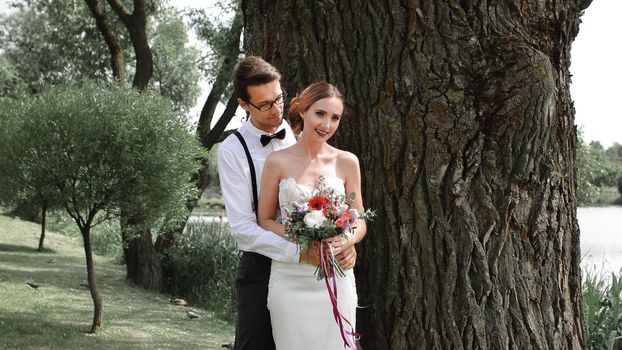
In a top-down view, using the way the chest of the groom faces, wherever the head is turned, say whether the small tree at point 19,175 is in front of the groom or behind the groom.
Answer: behind

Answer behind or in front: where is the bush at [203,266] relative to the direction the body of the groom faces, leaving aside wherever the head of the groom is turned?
behind

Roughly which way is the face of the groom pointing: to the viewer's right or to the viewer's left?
to the viewer's right

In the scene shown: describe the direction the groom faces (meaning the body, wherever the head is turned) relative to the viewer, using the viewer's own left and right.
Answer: facing the viewer and to the right of the viewer

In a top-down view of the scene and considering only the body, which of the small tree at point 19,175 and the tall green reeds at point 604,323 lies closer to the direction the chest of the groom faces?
the tall green reeds
